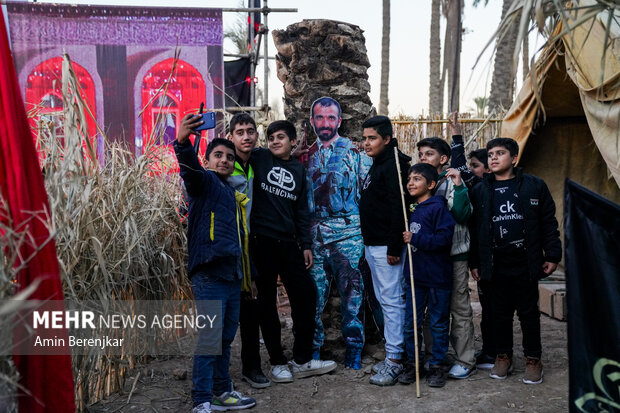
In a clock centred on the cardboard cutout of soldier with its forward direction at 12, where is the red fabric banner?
The red fabric banner is roughly at 1 o'clock from the cardboard cutout of soldier.

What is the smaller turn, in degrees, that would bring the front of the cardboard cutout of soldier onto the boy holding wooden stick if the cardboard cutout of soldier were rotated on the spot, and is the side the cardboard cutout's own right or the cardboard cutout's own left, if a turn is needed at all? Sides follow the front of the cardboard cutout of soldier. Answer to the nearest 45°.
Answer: approximately 45° to the cardboard cutout's own left

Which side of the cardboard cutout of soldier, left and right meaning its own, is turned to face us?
front

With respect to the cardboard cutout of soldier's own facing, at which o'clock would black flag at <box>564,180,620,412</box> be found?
The black flag is roughly at 11 o'clock from the cardboard cutout of soldier.

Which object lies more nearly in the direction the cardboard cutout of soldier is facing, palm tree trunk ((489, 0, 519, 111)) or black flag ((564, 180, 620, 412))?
the black flag

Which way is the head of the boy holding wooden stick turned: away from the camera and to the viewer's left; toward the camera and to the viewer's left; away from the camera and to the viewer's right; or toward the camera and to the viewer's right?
toward the camera and to the viewer's left

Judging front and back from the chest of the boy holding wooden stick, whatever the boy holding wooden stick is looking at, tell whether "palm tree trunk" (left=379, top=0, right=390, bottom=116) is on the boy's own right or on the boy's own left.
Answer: on the boy's own right

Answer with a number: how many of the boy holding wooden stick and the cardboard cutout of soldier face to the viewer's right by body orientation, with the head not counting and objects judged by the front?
0

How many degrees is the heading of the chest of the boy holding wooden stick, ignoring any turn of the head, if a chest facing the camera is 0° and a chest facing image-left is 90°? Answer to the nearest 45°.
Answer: approximately 45°

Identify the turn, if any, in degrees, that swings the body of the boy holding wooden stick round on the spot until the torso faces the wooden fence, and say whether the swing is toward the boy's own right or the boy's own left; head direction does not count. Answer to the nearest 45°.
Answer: approximately 135° to the boy's own right

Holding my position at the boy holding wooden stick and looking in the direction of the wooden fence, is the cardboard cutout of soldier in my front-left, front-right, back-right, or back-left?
front-left

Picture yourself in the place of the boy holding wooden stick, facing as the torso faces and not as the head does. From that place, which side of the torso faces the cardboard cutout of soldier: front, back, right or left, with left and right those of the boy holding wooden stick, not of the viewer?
right

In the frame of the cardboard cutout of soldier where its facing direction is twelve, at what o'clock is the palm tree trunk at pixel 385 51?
The palm tree trunk is roughly at 6 o'clock from the cardboard cutout of soldier.

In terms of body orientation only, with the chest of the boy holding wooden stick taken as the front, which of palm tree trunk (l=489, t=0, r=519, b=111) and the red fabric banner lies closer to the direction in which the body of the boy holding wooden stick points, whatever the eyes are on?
the red fabric banner
